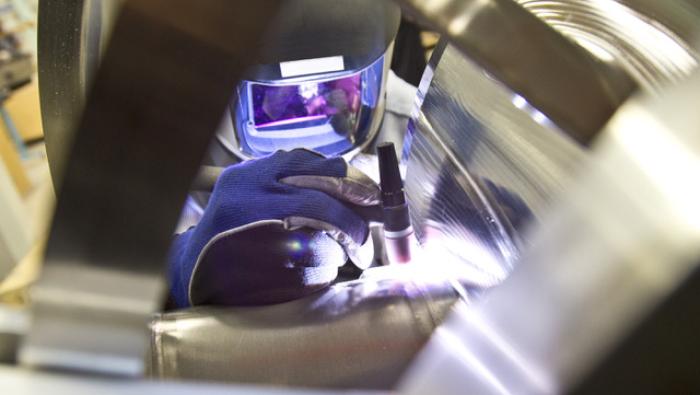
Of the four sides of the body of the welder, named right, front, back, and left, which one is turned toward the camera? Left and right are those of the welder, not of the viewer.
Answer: front
